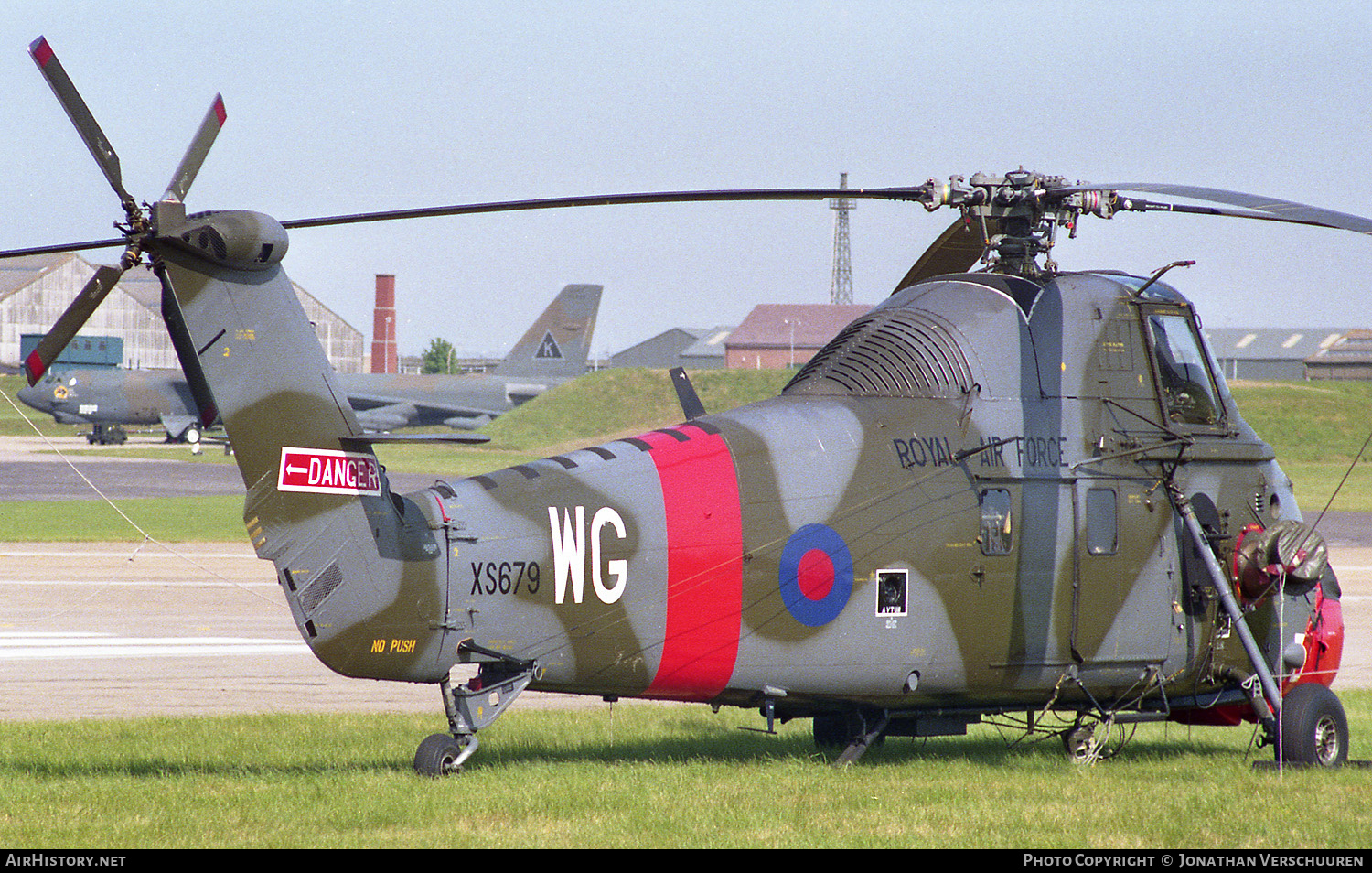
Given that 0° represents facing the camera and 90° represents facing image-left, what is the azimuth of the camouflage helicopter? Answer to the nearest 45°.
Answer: approximately 225°
